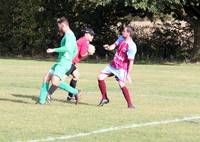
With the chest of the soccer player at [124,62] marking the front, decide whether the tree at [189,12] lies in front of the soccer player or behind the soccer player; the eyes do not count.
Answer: behind

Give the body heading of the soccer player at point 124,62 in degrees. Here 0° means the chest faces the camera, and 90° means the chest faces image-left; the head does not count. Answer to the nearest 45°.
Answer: approximately 45°
